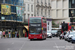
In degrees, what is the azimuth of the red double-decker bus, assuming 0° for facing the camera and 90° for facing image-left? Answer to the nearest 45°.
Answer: approximately 0°
